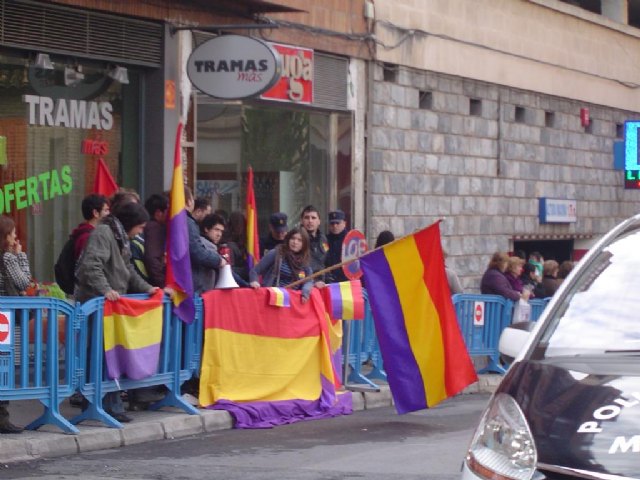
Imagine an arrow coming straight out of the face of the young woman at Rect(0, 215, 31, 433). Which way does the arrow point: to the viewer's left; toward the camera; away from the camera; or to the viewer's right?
to the viewer's right

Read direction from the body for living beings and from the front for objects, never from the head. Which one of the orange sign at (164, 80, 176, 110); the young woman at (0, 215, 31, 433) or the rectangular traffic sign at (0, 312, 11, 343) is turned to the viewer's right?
the young woman

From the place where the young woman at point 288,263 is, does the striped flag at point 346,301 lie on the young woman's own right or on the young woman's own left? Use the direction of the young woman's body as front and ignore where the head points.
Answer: on the young woman's own left

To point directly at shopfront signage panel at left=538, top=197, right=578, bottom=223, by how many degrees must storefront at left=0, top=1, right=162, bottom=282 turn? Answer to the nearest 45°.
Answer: approximately 90° to its left

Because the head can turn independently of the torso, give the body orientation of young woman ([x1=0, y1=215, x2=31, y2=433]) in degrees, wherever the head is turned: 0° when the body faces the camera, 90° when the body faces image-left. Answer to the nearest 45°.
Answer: approximately 270°

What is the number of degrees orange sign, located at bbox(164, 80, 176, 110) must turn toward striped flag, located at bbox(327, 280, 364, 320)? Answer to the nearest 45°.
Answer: approximately 45° to its left

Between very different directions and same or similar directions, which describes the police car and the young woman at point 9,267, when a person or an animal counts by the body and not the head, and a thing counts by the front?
very different directions
